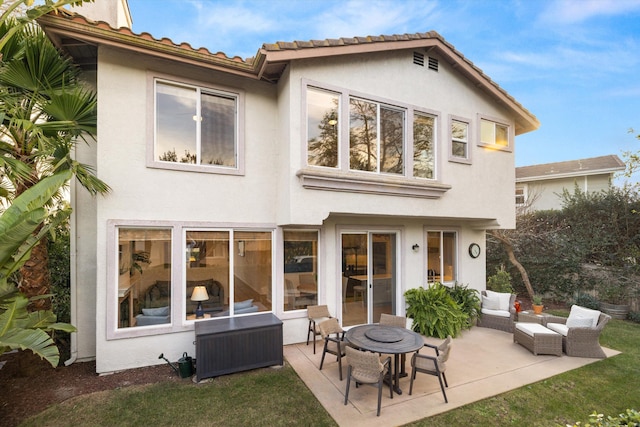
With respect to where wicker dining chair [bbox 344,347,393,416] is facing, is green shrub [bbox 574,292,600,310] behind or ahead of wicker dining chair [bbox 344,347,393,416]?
ahead

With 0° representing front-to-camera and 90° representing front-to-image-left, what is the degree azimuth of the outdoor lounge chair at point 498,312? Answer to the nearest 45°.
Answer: approximately 0°

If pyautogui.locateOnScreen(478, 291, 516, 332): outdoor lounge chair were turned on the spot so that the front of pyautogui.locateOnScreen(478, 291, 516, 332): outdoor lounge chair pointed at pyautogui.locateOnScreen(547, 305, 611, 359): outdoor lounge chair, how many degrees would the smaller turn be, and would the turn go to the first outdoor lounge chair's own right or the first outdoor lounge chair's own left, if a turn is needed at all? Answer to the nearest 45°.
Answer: approximately 45° to the first outdoor lounge chair's own left

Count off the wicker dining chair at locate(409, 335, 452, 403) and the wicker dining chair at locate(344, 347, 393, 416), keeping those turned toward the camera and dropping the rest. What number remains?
0

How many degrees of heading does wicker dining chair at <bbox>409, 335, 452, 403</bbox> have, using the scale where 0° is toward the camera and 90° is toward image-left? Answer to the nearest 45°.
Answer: approximately 135°

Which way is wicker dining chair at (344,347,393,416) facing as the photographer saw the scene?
facing away from the viewer and to the right of the viewer

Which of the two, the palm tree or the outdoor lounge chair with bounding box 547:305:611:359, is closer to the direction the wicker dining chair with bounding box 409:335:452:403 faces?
the palm tree

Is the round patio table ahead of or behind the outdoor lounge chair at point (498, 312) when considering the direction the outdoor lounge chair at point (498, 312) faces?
ahead

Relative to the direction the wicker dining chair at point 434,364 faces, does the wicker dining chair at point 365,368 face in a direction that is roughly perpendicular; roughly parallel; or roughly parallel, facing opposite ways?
roughly perpendicular

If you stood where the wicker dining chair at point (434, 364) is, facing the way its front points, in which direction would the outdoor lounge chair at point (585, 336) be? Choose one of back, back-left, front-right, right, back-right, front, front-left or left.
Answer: right

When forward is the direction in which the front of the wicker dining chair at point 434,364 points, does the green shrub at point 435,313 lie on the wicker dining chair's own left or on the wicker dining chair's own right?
on the wicker dining chair's own right

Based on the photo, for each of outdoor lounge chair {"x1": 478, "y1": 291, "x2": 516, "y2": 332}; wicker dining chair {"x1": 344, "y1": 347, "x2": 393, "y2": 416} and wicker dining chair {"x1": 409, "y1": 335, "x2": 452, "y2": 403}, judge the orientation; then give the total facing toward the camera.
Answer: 1

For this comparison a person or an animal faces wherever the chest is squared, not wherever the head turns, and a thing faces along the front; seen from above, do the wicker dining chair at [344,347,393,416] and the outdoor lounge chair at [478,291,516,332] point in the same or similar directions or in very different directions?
very different directions
